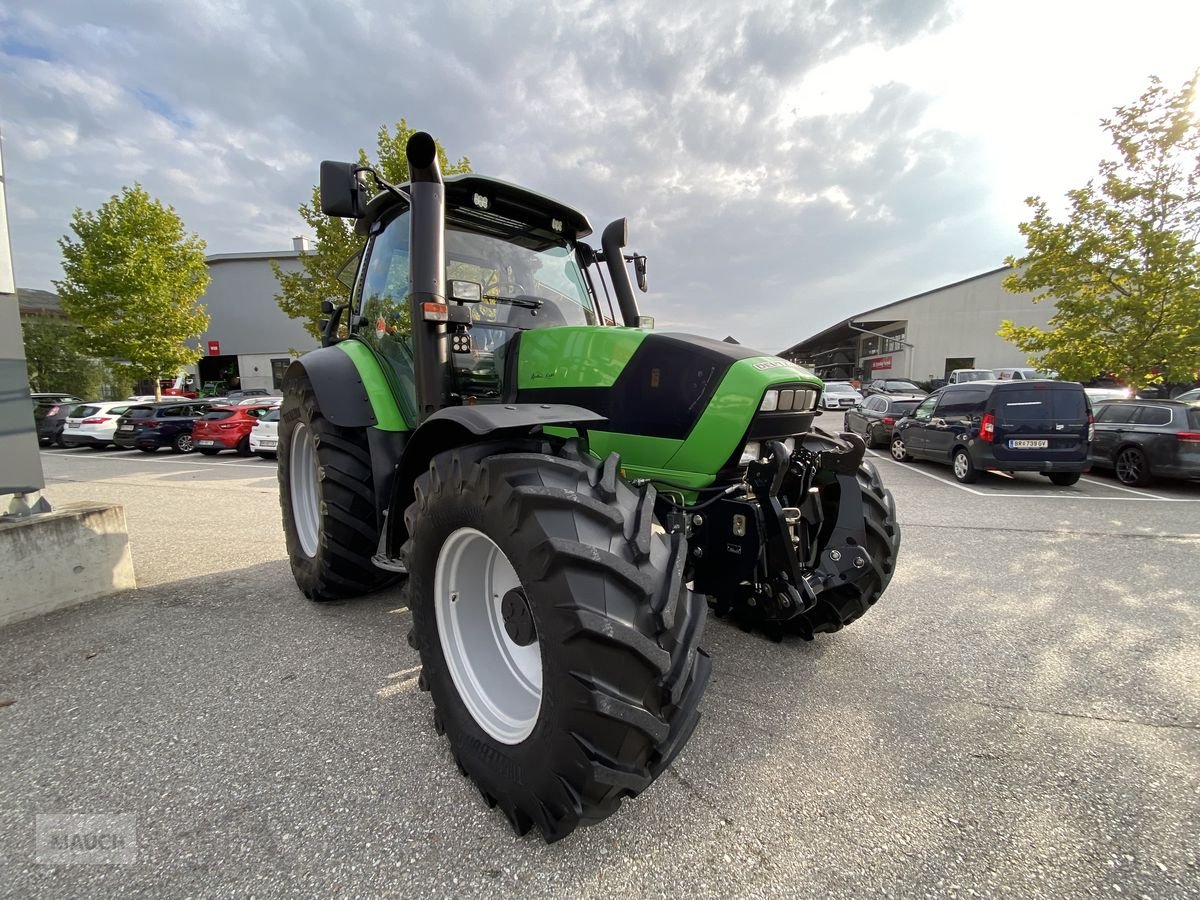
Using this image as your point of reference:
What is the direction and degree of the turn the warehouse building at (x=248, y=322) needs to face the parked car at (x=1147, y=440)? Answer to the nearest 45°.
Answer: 0° — it already faces it

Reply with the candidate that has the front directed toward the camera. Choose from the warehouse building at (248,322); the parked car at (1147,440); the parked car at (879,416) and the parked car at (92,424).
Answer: the warehouse building

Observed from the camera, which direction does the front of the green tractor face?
facing the viewer and to the right of the viewer

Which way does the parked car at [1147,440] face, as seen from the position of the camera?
facing away from the viewer and to the left of the viewer

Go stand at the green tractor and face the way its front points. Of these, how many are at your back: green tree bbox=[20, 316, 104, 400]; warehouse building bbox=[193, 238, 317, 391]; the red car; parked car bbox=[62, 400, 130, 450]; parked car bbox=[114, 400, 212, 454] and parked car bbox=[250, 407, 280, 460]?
6

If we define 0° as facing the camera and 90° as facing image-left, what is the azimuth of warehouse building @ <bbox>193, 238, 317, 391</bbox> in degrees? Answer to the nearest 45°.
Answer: approximately 0°

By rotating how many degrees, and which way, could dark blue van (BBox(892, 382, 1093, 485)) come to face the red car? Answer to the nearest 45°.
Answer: approximately 45° to its left

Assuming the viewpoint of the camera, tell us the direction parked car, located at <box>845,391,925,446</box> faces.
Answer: facing away from the viewer and to the left of the viewer

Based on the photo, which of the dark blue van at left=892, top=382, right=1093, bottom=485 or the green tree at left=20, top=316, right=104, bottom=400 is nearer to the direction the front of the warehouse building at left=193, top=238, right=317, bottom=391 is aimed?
the dark blue van

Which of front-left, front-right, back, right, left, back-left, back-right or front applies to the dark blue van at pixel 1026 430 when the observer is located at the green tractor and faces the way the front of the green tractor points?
left

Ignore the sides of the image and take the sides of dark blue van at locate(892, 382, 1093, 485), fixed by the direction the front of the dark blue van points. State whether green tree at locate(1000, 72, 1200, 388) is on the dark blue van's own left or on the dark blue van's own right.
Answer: on the dark blue van's own right

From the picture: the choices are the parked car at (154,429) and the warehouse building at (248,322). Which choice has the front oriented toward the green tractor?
the warehouse building

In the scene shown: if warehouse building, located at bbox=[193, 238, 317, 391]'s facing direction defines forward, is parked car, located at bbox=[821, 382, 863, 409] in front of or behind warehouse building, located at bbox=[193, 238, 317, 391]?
in front

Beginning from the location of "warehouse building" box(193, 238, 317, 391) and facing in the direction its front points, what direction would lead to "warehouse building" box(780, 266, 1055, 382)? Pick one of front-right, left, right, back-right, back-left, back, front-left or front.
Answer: front-left

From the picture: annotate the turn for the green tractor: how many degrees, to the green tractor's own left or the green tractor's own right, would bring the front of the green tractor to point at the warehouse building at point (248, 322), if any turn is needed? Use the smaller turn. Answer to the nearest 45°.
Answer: approximately 180°
